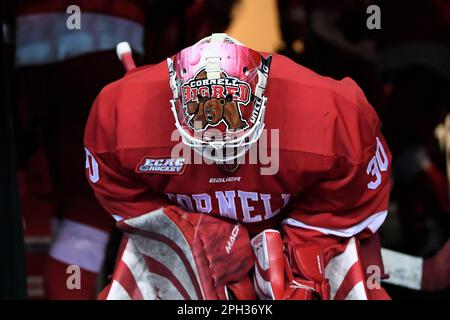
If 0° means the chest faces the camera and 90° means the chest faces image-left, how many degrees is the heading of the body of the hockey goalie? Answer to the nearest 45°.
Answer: approximately 0°
